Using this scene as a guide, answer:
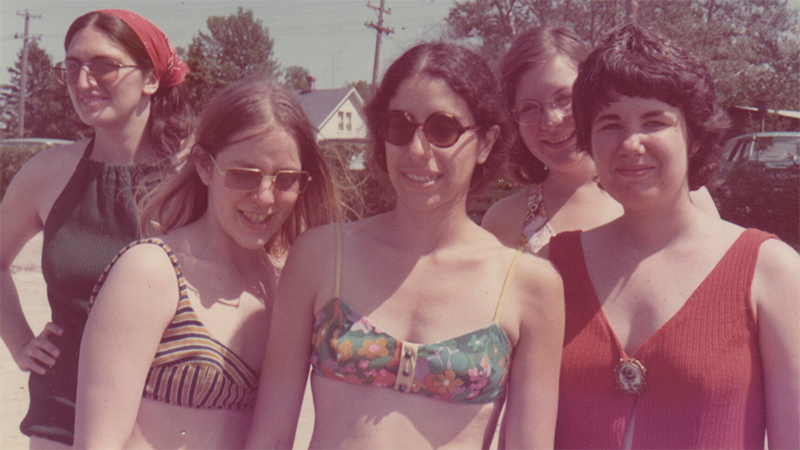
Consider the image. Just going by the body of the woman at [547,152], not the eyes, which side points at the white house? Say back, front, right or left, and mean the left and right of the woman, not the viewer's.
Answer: back

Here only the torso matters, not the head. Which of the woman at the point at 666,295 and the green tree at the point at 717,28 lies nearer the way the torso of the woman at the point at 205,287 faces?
the woman

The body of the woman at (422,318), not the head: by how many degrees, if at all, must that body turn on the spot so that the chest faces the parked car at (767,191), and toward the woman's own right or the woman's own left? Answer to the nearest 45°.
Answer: approximately 135° to the woman's own left

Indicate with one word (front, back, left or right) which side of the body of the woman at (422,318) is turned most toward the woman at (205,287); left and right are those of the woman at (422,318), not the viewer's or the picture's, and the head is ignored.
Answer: right

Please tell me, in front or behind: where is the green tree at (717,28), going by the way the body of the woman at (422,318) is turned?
behind

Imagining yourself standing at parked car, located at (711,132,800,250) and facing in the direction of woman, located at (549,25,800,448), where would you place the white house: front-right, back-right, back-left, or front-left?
back-right

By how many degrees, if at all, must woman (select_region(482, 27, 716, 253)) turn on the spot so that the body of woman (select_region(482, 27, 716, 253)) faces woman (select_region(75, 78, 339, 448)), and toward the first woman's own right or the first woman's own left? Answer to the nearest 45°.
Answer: approximately 45° to the first woman's own right

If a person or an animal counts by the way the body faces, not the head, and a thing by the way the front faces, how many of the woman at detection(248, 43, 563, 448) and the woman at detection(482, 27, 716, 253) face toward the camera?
2
